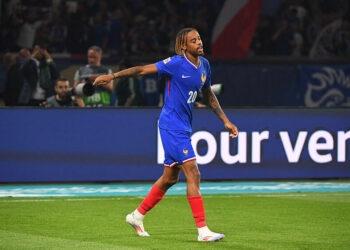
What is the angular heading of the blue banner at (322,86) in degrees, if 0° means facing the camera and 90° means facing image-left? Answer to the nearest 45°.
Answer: approximately 0°

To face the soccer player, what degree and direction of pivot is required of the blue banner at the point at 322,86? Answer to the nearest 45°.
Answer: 0° — it already faces them

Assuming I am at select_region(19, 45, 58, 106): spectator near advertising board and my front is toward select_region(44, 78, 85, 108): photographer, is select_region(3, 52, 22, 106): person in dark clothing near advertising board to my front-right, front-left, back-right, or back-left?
back-right

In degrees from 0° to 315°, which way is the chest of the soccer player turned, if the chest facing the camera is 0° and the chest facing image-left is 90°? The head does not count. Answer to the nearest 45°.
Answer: approximately 315°

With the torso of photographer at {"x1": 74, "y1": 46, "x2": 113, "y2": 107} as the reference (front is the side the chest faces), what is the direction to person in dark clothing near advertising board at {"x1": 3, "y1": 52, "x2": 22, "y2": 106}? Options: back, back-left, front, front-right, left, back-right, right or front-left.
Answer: back-right

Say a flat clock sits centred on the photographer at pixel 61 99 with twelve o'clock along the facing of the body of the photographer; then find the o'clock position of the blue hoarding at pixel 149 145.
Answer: The blue hoarding is roughly at 10 o'clock from the photographer.

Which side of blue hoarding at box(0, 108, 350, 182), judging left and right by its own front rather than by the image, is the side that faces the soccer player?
front

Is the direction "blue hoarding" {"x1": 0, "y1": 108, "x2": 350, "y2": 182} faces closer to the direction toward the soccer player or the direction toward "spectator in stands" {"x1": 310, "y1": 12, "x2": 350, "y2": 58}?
the soccer player

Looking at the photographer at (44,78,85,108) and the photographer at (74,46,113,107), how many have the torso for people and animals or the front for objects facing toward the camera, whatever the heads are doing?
2

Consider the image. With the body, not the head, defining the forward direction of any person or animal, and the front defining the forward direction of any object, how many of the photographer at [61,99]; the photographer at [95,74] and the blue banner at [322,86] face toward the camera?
3

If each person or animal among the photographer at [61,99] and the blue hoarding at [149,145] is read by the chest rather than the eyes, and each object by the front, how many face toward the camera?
2
